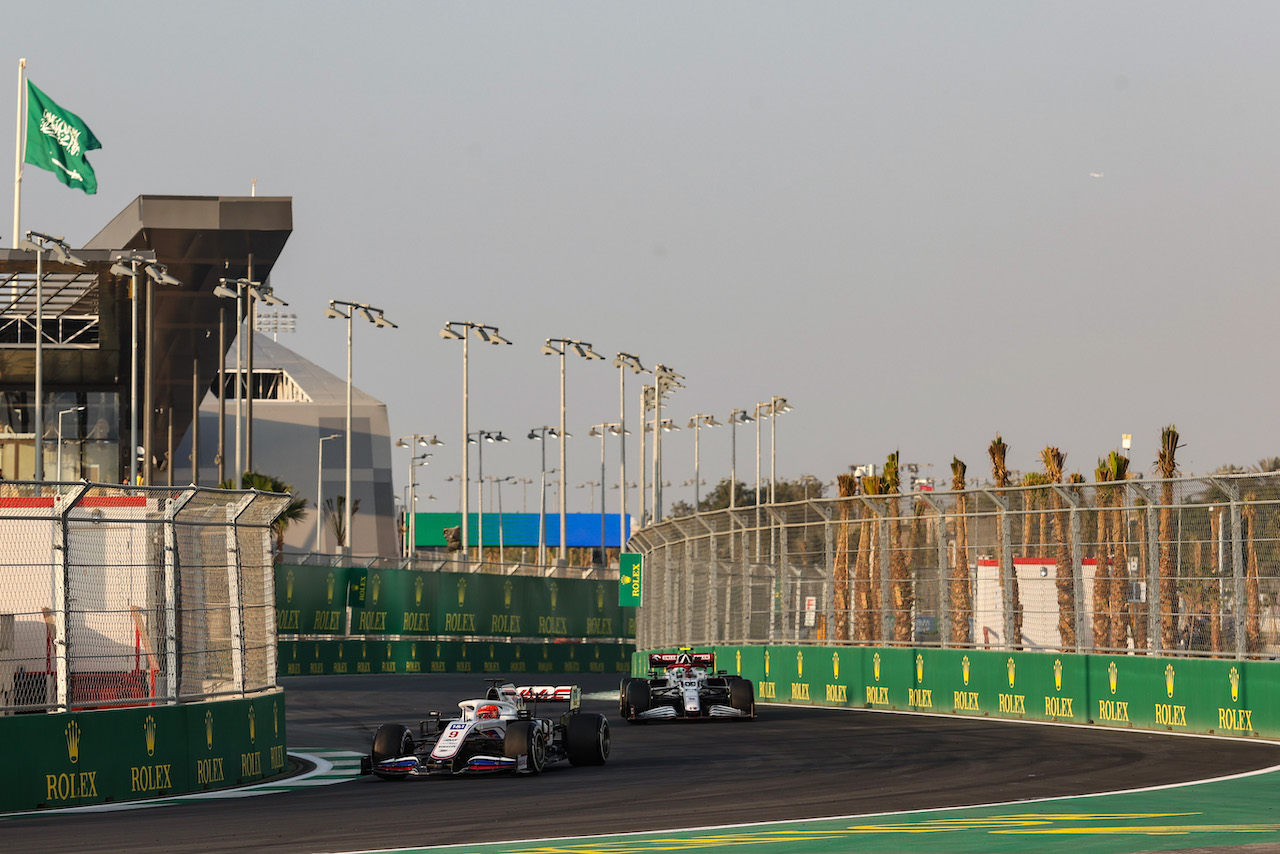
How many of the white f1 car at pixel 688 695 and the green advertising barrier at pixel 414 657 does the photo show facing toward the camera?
2

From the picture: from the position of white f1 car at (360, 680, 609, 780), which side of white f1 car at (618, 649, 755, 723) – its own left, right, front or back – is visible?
front

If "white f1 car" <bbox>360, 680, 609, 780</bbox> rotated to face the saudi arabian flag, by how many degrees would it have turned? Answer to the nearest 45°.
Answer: approximately 135° to its right

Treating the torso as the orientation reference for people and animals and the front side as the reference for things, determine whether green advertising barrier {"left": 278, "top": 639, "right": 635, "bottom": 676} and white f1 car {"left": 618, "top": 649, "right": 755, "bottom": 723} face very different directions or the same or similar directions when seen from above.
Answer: same or similar directions

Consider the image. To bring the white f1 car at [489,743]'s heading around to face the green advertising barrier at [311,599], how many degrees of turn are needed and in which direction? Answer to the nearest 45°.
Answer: approximately 135° to its right

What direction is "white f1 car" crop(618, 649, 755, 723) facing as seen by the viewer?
toward the camera

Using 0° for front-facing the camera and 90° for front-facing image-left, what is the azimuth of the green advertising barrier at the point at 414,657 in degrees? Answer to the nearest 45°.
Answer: approximately 0°

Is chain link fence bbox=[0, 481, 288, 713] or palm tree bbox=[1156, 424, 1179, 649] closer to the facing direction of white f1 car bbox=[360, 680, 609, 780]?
the chain link fence

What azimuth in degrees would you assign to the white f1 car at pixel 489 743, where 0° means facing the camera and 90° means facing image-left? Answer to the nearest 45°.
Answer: approximately 45°

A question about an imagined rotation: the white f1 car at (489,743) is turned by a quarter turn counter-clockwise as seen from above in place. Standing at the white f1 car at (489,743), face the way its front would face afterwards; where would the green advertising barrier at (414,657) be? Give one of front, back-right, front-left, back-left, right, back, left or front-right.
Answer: back-left

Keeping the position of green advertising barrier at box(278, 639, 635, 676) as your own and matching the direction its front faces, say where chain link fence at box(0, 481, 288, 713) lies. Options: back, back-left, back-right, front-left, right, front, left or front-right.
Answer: front
